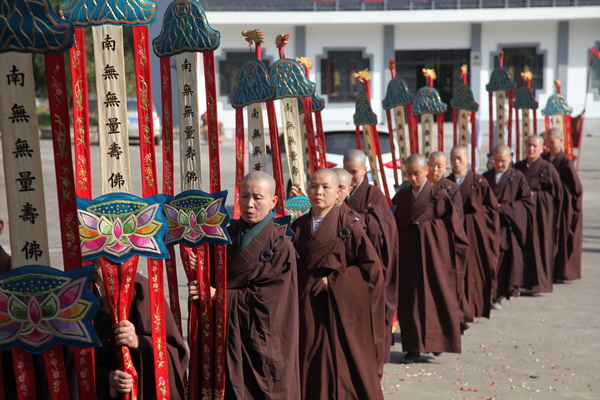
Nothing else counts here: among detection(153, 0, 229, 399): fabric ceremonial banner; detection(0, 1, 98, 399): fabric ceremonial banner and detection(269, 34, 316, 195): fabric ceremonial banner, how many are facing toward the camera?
3

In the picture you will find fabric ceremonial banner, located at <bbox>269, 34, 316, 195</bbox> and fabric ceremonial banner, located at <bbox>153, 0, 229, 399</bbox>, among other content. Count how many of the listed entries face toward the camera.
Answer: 2

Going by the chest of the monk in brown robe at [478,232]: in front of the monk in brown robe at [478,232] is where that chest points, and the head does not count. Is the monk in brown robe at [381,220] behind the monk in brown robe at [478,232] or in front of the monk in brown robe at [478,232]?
in front

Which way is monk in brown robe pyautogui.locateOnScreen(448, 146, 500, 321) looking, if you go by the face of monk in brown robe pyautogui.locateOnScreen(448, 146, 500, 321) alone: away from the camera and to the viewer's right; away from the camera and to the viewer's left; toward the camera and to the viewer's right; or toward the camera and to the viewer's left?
toward the camera and to the viewer's left

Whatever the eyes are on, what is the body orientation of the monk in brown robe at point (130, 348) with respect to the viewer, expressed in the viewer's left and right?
facing the viewer and to the left of the viewer

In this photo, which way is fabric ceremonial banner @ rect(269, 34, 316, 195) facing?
toward the camera

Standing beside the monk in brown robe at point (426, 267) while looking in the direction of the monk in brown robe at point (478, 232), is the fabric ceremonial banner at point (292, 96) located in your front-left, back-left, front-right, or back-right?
back-left

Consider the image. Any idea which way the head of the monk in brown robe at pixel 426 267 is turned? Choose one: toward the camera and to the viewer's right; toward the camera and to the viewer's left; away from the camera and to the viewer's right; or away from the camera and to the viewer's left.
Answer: toward the camera and to the viewer's left

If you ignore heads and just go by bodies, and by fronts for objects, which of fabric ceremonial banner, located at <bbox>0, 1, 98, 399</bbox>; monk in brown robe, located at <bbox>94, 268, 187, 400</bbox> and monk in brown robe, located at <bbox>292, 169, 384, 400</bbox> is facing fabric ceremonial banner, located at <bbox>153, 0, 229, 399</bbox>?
monk in brown robe, located at <bbox>292, 169, 384, 400</bbox>

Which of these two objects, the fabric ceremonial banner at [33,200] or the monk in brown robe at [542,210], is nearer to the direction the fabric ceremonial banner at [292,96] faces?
the fabric ceremonial banner at [33,200]

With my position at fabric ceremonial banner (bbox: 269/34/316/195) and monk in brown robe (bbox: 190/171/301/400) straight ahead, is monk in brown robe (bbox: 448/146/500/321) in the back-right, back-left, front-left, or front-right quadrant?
back-left

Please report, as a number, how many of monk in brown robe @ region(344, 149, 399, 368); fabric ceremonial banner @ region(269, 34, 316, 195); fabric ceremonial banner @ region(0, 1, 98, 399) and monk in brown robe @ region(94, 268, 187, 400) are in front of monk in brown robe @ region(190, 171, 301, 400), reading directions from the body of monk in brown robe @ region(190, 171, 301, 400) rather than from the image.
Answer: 2

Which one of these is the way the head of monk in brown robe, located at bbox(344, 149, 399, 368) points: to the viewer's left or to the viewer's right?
to the viewer's left

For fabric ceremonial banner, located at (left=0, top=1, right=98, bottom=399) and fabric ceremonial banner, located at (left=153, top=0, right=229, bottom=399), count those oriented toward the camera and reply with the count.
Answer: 2

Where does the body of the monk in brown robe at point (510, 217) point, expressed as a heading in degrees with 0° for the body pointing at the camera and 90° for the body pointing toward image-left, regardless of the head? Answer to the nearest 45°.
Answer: approximately 45°

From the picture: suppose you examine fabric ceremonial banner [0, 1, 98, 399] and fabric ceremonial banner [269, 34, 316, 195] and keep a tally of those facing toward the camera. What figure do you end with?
2
